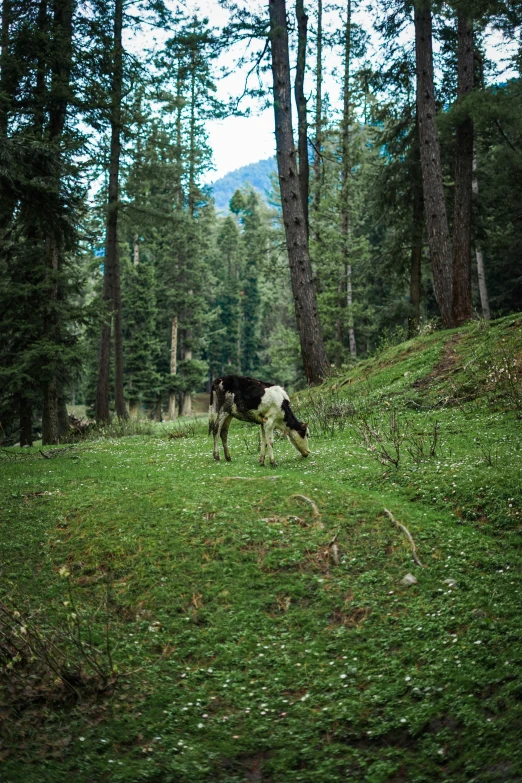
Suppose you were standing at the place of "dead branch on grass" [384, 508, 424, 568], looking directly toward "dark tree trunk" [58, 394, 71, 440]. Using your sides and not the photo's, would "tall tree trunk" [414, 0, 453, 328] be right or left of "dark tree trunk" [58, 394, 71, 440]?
right

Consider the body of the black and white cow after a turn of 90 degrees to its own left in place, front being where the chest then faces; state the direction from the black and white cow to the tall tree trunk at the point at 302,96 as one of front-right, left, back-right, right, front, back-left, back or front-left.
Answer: front

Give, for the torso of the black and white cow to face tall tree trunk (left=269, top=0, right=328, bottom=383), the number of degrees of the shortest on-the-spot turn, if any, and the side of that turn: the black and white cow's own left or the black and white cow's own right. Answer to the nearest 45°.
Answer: approximately 90° to the black and white cow's own left

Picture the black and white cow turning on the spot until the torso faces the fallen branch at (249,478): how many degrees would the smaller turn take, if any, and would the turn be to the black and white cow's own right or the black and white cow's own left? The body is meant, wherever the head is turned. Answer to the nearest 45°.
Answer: approximately 90° to the black and white cow's own right

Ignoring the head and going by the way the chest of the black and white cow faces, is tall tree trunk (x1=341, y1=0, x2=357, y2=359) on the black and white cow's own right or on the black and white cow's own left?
on the black and white cow's own left

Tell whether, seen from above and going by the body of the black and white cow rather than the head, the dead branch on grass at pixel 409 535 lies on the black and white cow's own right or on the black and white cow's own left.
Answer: on the black and white cow's own right

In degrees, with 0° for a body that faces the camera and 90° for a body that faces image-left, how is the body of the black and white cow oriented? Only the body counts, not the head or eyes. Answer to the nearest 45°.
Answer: approximately 270°

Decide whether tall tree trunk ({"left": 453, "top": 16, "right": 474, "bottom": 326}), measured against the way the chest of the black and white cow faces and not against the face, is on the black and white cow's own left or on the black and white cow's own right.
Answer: on the black and white cow's own left

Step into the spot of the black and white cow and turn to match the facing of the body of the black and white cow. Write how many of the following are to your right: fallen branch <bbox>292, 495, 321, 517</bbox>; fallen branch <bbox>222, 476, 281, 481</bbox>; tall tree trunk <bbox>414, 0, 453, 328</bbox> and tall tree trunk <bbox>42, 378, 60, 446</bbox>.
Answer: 2

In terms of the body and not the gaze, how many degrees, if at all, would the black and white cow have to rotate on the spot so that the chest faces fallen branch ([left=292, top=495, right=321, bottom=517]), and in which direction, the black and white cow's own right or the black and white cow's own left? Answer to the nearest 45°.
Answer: approximately 90° to the black and white cow's own right
